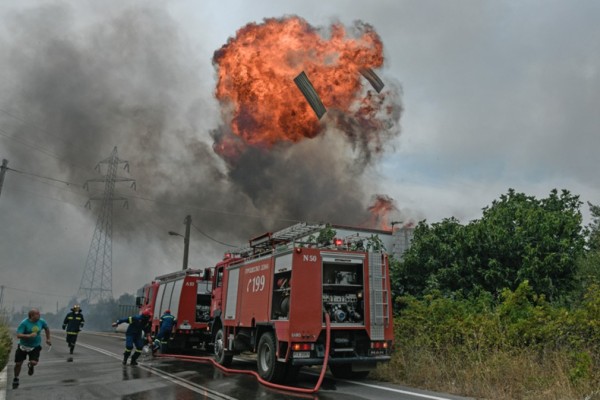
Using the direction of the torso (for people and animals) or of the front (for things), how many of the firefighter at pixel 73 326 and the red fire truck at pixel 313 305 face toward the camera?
1

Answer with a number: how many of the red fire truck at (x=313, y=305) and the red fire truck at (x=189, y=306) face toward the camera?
0

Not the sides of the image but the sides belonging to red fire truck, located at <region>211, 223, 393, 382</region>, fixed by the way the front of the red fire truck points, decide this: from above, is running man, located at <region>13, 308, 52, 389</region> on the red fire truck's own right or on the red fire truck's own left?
on the red fire truck's own left

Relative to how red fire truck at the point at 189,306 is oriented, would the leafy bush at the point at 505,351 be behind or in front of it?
behind

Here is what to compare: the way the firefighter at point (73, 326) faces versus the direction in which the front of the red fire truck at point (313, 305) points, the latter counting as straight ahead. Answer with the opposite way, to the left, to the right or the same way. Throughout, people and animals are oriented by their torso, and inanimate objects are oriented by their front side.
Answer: the opposite way

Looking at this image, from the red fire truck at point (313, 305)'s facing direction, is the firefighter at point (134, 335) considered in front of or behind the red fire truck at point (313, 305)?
in front

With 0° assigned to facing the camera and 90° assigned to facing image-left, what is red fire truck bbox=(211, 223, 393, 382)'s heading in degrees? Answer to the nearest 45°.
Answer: approximately 135°

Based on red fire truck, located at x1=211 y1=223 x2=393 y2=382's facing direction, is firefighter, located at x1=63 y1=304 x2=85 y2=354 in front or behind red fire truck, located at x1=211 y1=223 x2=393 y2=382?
in front

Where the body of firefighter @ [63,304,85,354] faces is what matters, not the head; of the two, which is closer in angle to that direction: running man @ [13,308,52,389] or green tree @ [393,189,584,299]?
the running man

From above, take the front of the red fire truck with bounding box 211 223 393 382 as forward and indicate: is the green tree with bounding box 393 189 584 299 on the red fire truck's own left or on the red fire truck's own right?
on the red fire truck's own right

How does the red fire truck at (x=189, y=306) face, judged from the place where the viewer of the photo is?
facing away from the viewer and to the left of the viewer

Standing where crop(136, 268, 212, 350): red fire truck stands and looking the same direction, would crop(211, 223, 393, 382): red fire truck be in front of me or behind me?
behind
